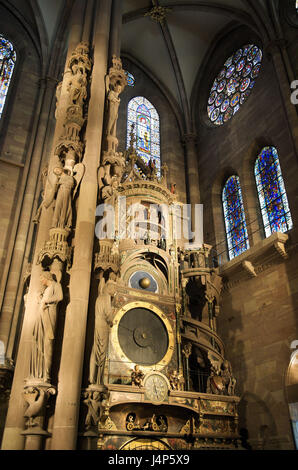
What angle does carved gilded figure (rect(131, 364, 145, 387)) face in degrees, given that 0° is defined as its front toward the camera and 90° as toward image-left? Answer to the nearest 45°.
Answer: approximately 0°

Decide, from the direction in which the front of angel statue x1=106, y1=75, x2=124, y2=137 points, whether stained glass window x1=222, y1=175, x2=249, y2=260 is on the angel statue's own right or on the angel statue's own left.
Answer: on the angel statue's own left

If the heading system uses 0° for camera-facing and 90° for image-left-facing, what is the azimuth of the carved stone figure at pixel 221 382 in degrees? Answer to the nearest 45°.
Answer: approximately 0°

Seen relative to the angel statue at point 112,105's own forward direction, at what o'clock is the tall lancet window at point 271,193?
The tall lancet window is roughly at 9 o'clock from the angel statue.
